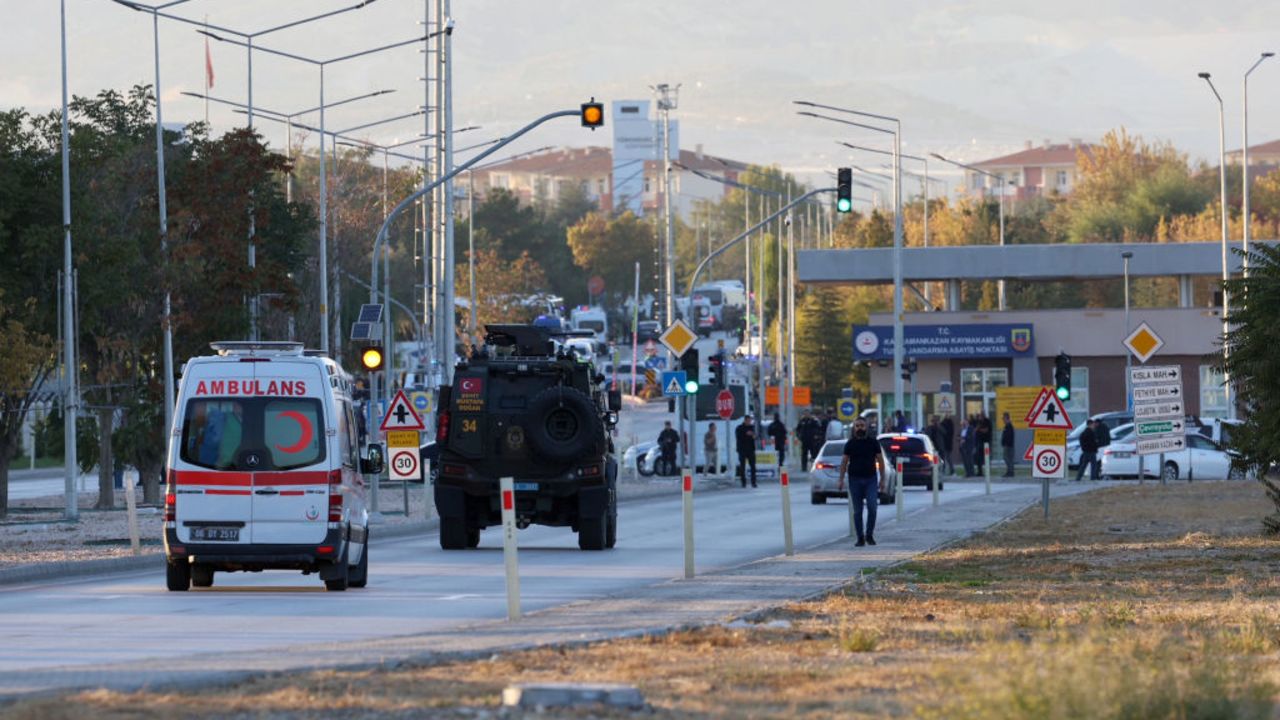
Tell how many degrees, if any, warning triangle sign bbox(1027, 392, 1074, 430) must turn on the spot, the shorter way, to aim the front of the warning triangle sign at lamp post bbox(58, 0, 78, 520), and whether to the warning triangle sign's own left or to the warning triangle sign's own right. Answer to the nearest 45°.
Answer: approximately 90° to the warning triangle sign's own right

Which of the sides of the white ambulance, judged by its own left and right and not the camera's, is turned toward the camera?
back

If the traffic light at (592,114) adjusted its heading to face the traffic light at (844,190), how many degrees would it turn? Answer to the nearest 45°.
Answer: approximately 135° to its left

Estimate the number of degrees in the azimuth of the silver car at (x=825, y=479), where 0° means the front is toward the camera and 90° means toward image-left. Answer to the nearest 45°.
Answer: approximately 180°

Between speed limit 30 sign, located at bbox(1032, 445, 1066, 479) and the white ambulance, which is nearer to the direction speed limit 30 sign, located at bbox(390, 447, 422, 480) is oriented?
the white ambulance

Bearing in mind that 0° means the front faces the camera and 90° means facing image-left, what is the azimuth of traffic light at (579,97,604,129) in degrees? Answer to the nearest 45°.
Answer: approximately 0°

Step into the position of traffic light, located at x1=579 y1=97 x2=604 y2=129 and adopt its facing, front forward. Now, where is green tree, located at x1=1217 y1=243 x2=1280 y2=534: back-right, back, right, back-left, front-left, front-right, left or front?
front-left

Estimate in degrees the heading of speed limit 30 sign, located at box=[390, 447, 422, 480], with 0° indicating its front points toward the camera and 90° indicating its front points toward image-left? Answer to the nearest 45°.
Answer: approximately 0°

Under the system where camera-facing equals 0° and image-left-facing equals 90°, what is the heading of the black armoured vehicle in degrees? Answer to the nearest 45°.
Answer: approximately 180°

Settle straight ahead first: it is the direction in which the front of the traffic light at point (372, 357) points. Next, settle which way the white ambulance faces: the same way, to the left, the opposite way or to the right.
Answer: the opposite way

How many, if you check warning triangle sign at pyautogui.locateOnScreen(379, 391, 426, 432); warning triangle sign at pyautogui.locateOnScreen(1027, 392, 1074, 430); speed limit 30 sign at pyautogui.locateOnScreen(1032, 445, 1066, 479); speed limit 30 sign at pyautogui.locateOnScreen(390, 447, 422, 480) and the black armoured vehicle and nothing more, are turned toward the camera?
4
